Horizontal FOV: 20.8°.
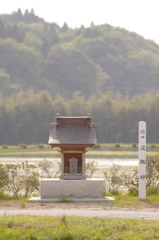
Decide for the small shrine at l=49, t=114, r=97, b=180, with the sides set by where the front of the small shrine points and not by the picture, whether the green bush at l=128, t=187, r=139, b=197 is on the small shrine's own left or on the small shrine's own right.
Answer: on the small shrine's own left

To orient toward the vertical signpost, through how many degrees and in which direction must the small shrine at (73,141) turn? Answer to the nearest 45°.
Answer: approximately 90° to its left

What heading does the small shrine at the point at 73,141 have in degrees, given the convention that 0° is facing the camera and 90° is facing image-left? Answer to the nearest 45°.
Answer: approximately 0°
